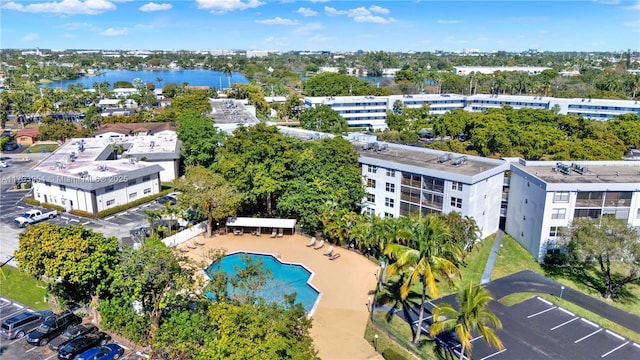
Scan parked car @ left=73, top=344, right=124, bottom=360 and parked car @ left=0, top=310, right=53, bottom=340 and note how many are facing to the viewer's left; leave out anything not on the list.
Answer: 0

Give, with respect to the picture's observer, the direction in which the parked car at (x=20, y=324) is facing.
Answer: facing away from the viewer and to the right of the viewer

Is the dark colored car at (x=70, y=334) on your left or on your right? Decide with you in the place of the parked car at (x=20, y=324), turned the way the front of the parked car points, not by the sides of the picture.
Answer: on your right

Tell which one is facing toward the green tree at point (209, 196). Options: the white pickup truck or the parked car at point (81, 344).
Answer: the parked car

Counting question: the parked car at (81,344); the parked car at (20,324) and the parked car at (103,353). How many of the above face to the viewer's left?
0

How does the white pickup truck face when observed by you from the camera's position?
facing the viewer and to the left of the viewer

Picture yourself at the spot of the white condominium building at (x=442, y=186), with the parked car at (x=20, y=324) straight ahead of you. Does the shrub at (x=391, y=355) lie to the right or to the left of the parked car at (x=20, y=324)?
left

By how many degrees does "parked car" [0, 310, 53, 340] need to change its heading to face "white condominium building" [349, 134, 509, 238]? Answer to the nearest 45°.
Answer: approximately 45° to its right

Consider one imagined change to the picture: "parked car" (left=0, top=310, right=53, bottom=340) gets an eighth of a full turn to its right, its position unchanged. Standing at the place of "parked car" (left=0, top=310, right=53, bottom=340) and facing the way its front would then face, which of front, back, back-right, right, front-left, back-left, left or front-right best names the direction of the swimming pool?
front

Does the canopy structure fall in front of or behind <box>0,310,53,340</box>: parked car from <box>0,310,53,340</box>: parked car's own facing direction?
in front

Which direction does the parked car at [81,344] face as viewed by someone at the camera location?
facing away from the viewer and to the right of the viewer

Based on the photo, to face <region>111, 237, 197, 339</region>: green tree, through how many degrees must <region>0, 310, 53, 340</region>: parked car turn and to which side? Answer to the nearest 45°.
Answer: approximately 90° to its right

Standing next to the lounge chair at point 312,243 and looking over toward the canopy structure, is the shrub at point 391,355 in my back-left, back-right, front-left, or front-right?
back-left

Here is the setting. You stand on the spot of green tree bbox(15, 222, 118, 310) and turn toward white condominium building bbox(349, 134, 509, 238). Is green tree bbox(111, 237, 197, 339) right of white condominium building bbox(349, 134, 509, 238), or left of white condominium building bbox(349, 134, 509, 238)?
right

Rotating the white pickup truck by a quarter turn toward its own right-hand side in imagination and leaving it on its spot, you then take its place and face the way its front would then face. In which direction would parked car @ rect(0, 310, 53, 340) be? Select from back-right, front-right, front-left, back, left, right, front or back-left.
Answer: back-left
